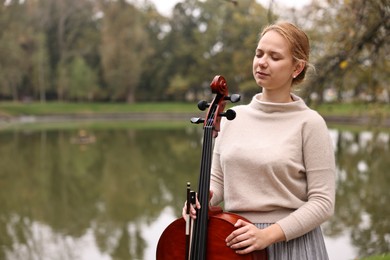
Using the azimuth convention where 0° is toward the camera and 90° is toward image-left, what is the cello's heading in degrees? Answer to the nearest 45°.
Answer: approximately 45°

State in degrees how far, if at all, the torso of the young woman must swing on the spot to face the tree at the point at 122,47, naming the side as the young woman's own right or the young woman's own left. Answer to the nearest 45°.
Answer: approximately 135° to the young woman's own right

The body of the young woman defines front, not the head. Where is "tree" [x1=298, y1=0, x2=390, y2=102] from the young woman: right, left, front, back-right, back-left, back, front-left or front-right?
back-right

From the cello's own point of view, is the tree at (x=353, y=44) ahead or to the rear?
to the rear

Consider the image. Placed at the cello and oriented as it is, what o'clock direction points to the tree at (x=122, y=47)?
The tree is roughly at 4 o'clock from the cello.

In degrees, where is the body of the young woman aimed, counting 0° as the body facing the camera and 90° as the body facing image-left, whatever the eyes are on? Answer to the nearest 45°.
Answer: approximately 45°
